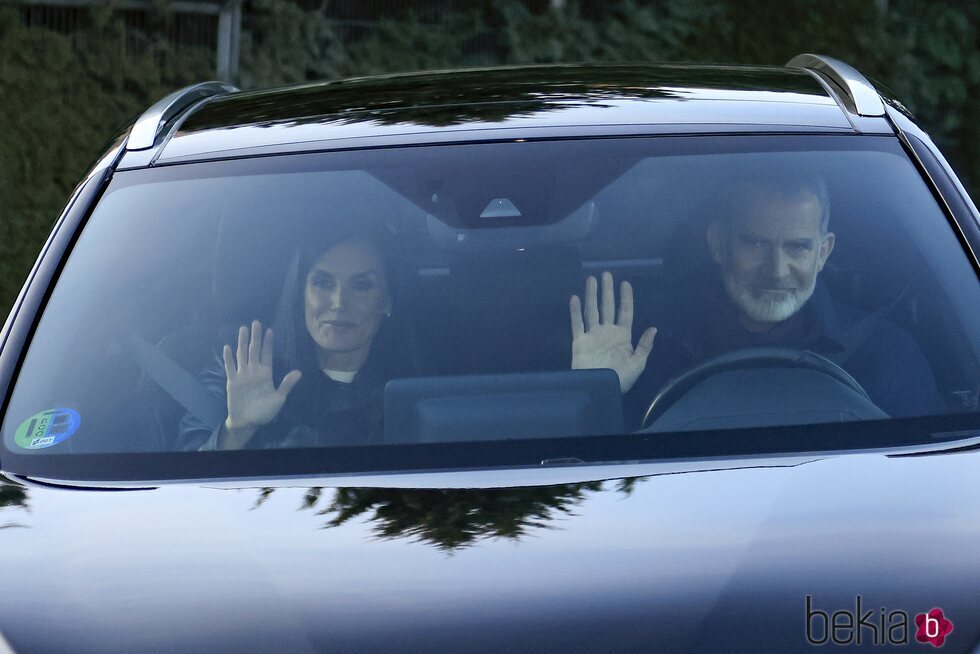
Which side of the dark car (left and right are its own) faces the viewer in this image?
front

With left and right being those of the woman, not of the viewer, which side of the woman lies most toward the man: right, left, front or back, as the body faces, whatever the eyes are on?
left

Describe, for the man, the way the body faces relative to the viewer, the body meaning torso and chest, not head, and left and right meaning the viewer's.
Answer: facing the viewer

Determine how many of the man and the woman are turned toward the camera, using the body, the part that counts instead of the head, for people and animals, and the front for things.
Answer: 2

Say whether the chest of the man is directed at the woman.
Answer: no

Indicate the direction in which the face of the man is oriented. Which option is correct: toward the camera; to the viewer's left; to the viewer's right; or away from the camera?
toward the camera

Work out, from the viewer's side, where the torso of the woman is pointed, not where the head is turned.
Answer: toward the camera

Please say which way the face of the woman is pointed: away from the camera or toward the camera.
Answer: toward the camera

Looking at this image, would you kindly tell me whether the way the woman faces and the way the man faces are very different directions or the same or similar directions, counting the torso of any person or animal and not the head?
same or similar directions
